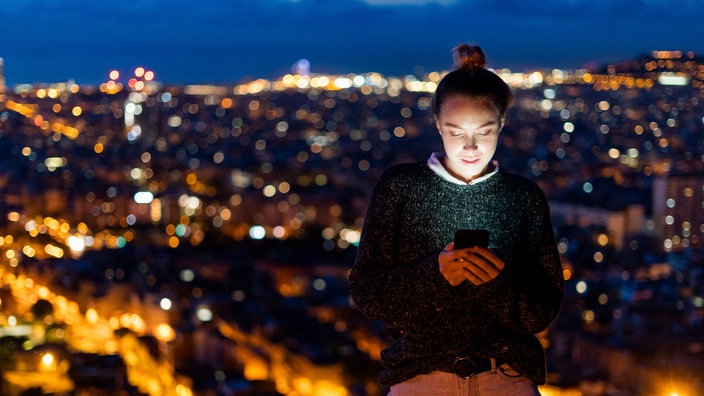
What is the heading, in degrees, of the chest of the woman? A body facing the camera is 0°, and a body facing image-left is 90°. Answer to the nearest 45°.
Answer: approximately 0°

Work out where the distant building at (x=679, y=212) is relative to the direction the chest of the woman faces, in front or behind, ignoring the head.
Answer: behind
